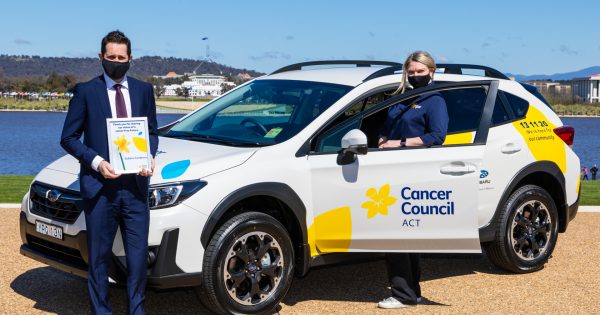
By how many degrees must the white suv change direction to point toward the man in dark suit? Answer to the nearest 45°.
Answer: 0° — it already faces them

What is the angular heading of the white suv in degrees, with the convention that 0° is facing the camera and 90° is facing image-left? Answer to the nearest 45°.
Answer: approximately 45°

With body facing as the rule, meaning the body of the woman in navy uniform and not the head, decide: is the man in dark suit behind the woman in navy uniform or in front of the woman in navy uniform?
in front

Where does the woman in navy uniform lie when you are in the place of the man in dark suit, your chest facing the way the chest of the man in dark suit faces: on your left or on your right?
on your left

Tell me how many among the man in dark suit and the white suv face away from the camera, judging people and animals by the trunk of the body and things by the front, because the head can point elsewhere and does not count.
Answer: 0

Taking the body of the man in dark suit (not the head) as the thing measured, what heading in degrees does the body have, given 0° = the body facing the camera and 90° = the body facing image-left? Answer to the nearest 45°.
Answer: approximately 0°
